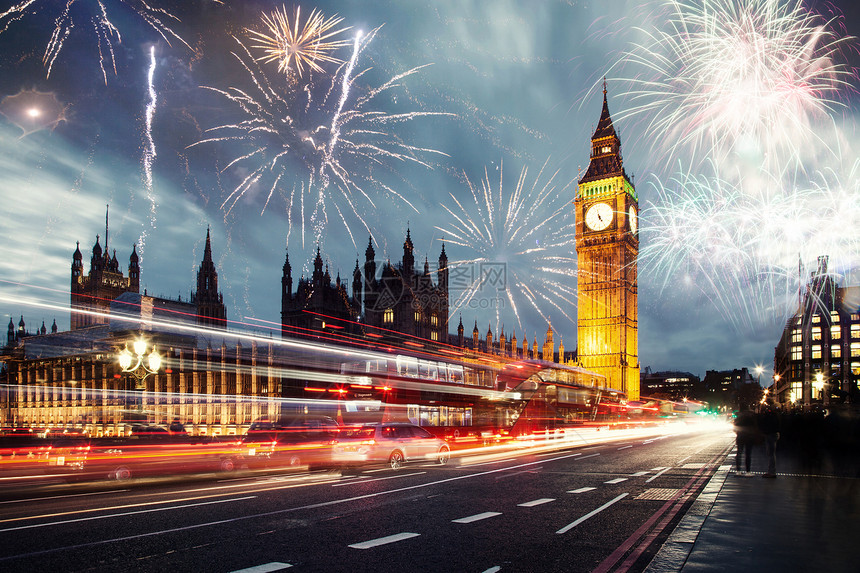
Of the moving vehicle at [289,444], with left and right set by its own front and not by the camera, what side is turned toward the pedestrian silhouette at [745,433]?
right

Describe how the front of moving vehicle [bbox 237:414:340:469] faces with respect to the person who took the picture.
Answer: facing away from the viewer and to the right of the viewer

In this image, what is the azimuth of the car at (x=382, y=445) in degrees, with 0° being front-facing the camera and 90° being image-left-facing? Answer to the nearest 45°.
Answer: approximately 225°

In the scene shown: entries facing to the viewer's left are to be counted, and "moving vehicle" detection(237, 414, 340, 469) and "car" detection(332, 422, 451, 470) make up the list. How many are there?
0
